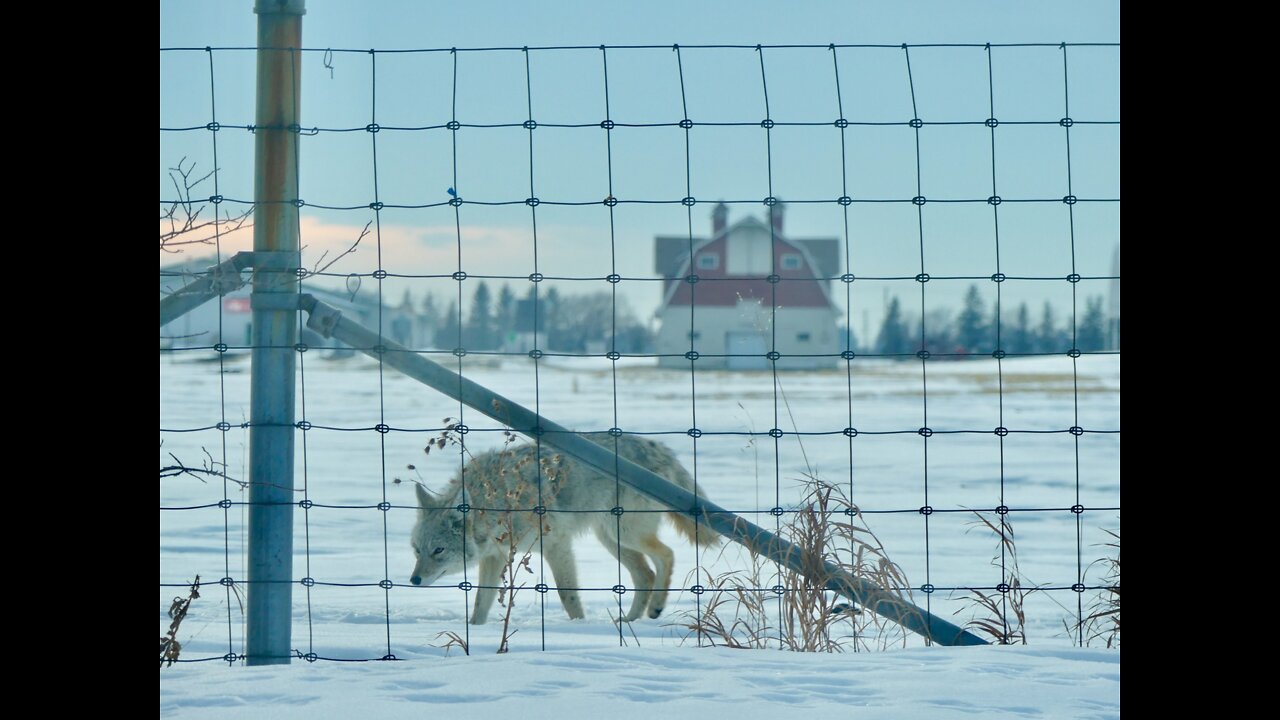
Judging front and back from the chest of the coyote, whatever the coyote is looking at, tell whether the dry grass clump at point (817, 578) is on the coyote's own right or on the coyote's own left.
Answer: on the coyote's own left

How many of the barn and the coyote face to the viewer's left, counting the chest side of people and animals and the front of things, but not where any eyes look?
1

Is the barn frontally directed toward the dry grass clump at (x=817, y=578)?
yes

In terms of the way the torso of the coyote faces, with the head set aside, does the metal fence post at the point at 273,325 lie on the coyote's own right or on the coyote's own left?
on the coyote's own left

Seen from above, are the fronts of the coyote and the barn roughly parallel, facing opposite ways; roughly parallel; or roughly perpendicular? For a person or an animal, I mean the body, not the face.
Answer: roughly perpendicular

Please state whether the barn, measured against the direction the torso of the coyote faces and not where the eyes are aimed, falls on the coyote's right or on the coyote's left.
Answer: on the coyote's right

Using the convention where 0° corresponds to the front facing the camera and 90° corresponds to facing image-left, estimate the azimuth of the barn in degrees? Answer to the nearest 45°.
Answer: approximately 0°

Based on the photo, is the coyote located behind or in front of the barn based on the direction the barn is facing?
in front

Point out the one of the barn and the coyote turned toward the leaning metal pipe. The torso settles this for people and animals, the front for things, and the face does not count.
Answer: the barn

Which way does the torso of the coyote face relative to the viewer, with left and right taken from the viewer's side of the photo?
facing to the left of the viewer

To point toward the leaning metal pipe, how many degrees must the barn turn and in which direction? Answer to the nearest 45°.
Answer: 0° — it already faces it

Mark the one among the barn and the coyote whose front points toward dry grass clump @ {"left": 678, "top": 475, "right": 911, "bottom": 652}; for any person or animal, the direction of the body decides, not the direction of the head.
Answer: the barn
